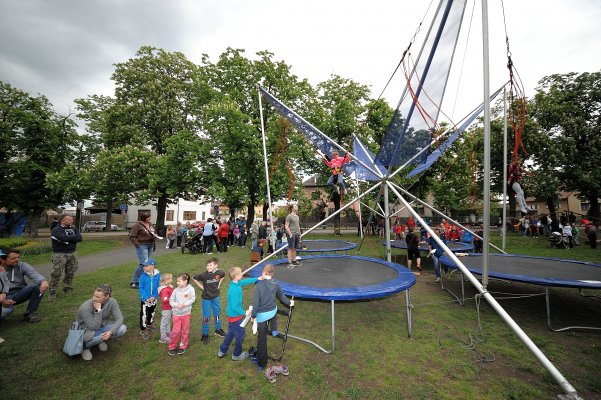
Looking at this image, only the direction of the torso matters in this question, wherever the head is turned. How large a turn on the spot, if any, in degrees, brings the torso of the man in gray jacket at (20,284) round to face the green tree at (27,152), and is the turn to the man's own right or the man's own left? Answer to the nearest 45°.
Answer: approximately 135° to the man's own left

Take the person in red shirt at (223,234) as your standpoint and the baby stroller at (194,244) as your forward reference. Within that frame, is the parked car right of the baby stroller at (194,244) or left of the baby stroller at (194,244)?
right

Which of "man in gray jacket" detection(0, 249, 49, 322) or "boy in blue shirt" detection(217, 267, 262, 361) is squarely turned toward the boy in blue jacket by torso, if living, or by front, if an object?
the man in gray jacket

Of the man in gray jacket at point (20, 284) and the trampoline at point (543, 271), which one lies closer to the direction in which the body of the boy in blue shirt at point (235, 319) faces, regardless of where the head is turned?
the trampoline

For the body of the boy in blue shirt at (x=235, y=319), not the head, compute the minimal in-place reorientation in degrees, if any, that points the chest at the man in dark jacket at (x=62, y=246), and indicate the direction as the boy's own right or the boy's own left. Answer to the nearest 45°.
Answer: approximately 135° to the boy's own left

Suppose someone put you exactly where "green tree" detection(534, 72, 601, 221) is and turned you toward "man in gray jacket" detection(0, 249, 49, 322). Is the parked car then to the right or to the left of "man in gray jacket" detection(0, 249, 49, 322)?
right
